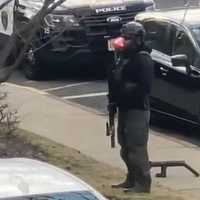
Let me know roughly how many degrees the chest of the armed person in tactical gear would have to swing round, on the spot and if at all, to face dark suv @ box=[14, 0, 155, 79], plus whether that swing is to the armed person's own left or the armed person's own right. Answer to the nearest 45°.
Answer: approximately 90° to the armed person's own right

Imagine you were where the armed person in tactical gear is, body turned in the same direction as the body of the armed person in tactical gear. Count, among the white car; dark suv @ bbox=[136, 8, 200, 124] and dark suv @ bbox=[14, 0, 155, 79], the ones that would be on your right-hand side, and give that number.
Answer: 2

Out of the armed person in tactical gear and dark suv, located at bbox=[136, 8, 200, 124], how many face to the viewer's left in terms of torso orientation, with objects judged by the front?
1

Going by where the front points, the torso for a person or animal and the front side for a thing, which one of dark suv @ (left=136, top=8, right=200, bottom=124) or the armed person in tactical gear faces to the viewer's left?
the armed person in tactical gear

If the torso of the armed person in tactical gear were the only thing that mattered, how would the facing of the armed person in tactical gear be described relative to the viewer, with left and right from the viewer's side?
facing to the left of the viewer

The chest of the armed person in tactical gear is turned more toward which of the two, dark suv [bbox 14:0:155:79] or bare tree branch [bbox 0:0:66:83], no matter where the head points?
the bare tree branch

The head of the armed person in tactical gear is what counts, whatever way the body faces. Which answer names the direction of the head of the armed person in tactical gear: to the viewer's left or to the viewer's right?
to the viewer's left

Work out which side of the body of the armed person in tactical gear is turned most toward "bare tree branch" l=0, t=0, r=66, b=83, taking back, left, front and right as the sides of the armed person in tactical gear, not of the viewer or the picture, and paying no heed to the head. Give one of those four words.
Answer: front
